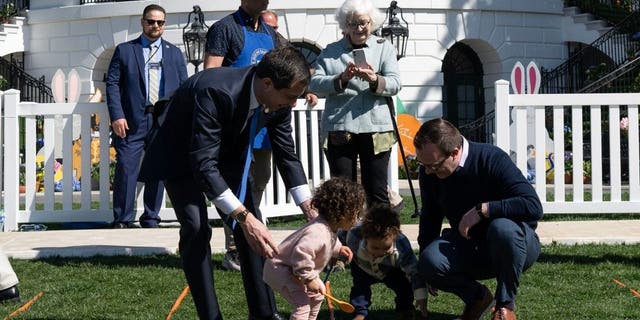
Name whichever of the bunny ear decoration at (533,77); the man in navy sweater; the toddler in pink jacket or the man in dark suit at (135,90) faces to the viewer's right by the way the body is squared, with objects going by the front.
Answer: the toddler in pink jacket

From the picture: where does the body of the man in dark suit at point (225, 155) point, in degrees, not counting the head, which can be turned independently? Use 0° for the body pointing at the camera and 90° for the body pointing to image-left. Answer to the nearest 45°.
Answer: approximately 315°

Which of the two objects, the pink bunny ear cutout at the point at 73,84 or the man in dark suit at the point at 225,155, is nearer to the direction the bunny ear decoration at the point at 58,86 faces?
the man in dark suit

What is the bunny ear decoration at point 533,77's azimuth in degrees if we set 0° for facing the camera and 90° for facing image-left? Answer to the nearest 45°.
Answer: approximately 0°

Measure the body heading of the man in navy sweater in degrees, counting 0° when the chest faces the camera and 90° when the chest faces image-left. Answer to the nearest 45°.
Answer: approximately 45°

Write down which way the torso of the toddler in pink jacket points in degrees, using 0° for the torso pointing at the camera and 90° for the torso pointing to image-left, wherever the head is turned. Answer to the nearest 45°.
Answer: approximately 270°

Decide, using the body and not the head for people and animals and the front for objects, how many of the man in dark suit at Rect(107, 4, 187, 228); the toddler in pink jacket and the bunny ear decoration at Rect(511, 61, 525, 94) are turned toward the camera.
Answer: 2

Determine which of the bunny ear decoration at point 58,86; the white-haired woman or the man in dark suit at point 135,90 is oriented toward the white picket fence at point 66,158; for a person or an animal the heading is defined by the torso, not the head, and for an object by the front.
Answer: the bunny ear decoration

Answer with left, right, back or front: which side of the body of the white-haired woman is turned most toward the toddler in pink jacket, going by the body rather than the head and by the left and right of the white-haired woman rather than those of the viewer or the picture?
front
